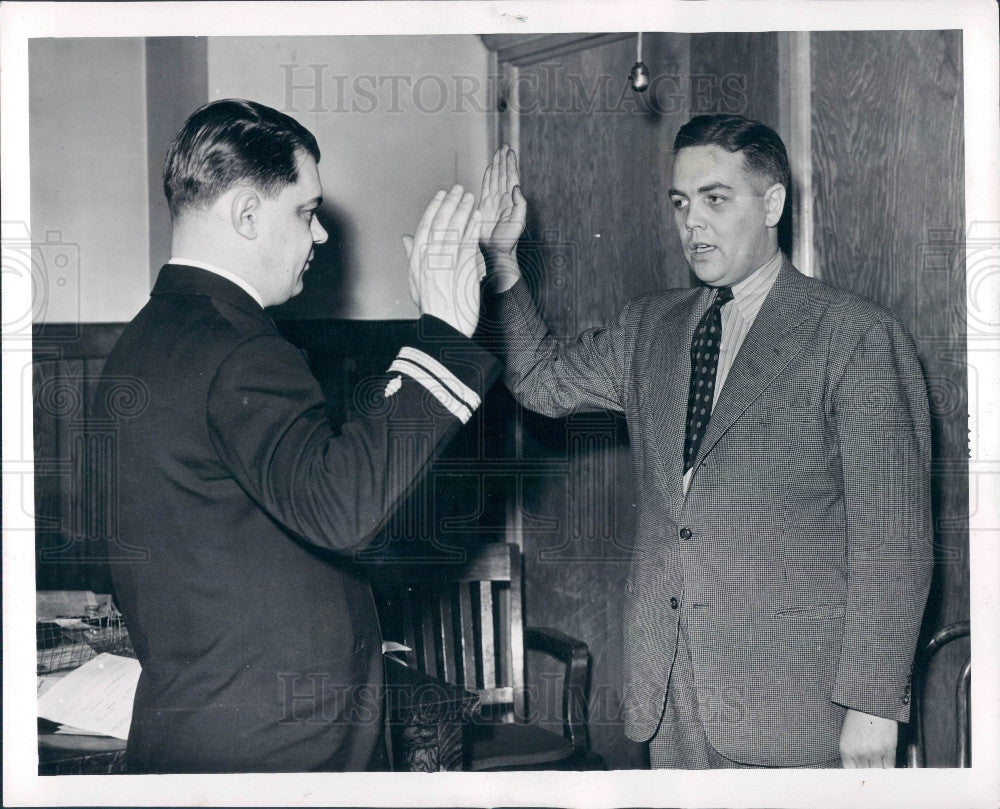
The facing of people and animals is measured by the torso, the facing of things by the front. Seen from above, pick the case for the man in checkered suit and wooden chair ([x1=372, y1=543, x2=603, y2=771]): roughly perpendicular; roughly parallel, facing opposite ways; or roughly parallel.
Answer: roughly perpendicular

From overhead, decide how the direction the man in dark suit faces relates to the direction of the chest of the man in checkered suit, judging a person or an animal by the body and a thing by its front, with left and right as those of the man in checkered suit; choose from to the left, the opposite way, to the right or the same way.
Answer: the opposite way

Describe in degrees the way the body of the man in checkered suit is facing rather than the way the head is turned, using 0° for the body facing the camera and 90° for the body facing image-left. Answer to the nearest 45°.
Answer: approximately 45°

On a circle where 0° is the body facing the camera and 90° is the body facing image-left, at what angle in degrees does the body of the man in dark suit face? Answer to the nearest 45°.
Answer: approximately 225°
